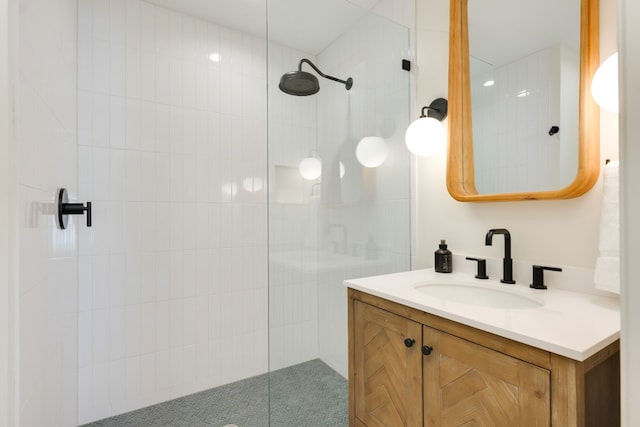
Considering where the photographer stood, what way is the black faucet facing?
facing the viewer and to the left of the viewer

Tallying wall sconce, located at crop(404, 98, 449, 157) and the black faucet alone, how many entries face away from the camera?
0
